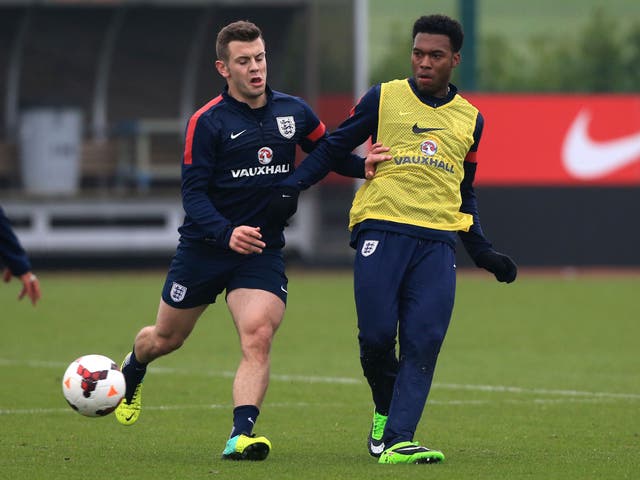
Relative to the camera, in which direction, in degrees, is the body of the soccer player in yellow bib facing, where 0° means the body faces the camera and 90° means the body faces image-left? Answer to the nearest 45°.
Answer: approximately 0°

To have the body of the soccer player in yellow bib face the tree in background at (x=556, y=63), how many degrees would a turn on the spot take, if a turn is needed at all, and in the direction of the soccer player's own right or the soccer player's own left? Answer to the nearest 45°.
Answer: approximately 180°

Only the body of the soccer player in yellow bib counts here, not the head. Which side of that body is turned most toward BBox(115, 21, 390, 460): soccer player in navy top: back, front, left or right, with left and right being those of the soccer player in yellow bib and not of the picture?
right

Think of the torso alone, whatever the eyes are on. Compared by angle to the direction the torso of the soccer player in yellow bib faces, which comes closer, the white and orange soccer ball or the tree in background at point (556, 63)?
the white and orange soccer ball

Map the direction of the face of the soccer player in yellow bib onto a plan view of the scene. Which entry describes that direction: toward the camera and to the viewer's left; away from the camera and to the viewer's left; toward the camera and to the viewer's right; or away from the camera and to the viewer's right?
toward the camera and to the viewer's left

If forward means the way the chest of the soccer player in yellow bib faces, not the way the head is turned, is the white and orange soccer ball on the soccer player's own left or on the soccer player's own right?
on the soccer player's own right
